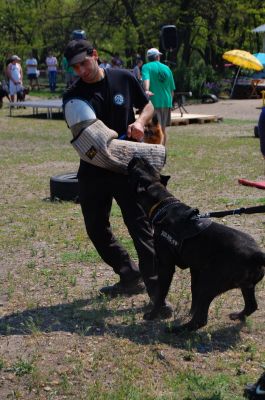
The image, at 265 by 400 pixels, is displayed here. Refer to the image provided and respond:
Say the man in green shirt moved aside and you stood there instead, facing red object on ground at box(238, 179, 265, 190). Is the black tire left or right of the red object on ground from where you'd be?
right
